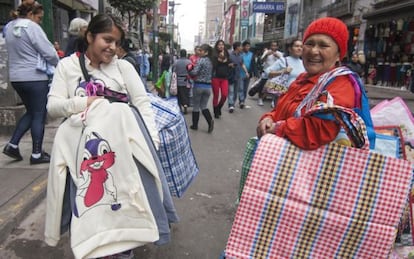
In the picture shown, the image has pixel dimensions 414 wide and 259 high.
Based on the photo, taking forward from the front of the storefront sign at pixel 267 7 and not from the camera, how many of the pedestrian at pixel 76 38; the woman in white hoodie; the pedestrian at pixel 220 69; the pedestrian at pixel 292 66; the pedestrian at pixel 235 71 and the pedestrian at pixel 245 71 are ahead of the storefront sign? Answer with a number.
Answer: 6

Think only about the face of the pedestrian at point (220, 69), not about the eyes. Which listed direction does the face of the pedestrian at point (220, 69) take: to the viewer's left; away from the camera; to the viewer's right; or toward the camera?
toward the camera

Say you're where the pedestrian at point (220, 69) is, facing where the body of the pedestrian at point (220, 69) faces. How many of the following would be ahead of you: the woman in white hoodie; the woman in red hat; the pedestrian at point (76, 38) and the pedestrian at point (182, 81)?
3

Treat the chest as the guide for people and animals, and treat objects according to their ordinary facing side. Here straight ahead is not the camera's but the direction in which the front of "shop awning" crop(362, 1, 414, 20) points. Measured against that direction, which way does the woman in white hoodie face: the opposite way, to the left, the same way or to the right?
to the left

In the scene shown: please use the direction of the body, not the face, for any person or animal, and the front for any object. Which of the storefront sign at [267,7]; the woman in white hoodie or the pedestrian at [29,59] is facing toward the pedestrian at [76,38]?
the storefront sign

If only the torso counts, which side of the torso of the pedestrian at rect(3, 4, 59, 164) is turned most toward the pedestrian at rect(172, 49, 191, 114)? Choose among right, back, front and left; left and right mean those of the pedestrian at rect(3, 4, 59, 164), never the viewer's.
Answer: front

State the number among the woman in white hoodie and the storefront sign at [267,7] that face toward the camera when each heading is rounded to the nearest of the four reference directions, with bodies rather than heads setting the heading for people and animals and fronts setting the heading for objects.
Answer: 2

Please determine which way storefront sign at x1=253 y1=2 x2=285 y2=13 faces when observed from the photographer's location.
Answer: facing the viewer

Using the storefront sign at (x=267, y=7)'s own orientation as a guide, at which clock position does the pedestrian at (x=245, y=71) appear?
The pedestrian is roughly at 12 o'clock from the storefront sign.

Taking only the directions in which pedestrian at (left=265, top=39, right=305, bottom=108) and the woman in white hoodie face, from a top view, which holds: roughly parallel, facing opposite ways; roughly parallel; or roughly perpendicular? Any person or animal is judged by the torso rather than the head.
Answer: roughly parallel

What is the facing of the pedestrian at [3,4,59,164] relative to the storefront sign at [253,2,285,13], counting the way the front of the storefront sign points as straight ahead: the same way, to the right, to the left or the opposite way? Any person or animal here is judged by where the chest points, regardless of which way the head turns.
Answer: the opposite way

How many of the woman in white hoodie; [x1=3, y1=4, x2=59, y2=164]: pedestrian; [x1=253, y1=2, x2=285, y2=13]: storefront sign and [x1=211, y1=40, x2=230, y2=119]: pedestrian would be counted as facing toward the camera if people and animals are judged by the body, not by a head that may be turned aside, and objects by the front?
3

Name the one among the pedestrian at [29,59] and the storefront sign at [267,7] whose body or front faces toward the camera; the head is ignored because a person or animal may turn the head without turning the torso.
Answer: the storefront sign

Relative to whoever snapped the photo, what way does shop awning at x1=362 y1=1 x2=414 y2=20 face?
facing the viewer and to the left of the viewer

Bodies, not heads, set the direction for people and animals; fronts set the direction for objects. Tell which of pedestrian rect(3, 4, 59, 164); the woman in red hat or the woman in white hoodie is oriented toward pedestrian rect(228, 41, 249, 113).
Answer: pedestrian rect(3, 4, 59, 164)
